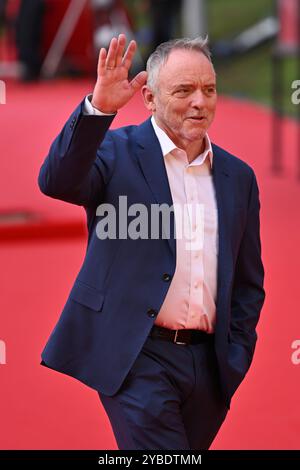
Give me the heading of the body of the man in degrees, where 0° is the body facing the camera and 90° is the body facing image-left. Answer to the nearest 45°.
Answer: approximately 315°

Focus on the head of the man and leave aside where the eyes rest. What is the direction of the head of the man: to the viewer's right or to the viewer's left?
to the viewer's right
